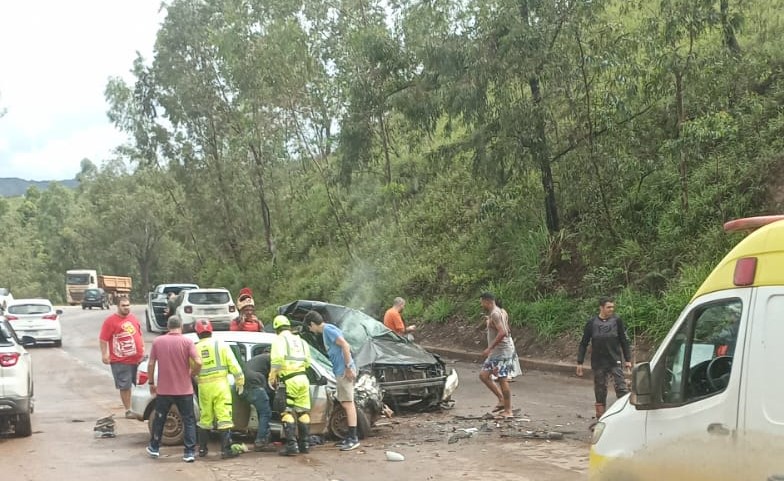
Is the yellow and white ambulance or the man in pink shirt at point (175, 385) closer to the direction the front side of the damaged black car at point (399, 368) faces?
the yellow and white ambulance

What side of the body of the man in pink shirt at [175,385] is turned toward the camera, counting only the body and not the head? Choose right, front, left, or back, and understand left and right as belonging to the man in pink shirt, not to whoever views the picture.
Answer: back

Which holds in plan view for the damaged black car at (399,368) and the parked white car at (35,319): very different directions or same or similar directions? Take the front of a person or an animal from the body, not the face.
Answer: very different directions

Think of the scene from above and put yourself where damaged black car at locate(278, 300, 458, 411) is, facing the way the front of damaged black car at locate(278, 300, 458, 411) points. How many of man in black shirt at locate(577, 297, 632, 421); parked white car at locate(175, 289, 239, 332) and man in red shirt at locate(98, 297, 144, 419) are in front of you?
1

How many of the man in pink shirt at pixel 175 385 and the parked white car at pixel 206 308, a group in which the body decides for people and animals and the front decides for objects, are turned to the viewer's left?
0

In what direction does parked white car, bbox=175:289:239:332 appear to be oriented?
away from the camera

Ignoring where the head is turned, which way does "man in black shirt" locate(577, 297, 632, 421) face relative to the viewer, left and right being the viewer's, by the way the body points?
facing the viewer

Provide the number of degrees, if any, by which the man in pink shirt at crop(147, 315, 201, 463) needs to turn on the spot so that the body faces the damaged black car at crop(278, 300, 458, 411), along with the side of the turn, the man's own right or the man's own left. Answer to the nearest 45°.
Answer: approximately 45° to the man's own right

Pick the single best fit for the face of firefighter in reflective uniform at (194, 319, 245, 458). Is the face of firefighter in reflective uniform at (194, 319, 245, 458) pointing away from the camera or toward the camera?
away from the camera

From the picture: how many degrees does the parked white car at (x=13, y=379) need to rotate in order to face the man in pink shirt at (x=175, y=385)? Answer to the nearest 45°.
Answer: approximately 135° to its right

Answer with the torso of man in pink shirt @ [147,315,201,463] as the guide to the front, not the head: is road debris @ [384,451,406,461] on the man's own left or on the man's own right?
on the man's own right

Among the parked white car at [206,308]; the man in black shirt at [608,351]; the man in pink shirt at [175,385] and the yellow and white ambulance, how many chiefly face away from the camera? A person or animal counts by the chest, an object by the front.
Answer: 2

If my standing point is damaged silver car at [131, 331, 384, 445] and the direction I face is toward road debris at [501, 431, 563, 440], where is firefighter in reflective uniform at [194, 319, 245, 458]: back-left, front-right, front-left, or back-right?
back-right

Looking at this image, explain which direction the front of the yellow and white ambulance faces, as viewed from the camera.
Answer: facing to the left of the viewer

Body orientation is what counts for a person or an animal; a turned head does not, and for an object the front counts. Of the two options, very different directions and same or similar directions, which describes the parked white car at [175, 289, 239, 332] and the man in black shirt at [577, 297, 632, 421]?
very different directions

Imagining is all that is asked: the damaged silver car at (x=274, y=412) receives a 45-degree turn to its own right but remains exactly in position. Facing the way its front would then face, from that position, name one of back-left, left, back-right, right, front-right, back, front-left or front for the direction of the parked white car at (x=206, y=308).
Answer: back-left
